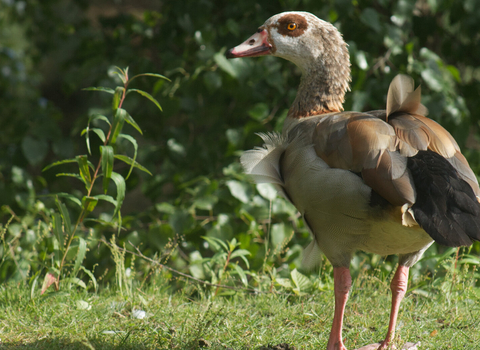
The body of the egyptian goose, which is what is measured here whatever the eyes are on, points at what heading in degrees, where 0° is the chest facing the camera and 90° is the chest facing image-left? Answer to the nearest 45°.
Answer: approximately 90°
